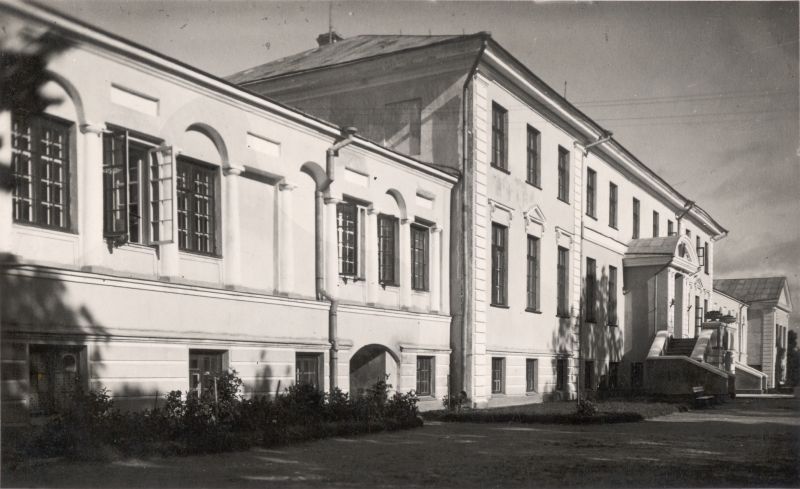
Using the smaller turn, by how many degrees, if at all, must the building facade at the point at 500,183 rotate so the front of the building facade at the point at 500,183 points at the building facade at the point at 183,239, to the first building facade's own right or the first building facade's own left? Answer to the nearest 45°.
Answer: approximately 90° to the first building facade's own right

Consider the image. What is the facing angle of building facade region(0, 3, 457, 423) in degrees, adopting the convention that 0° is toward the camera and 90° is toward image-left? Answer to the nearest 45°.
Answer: approximately 315°
